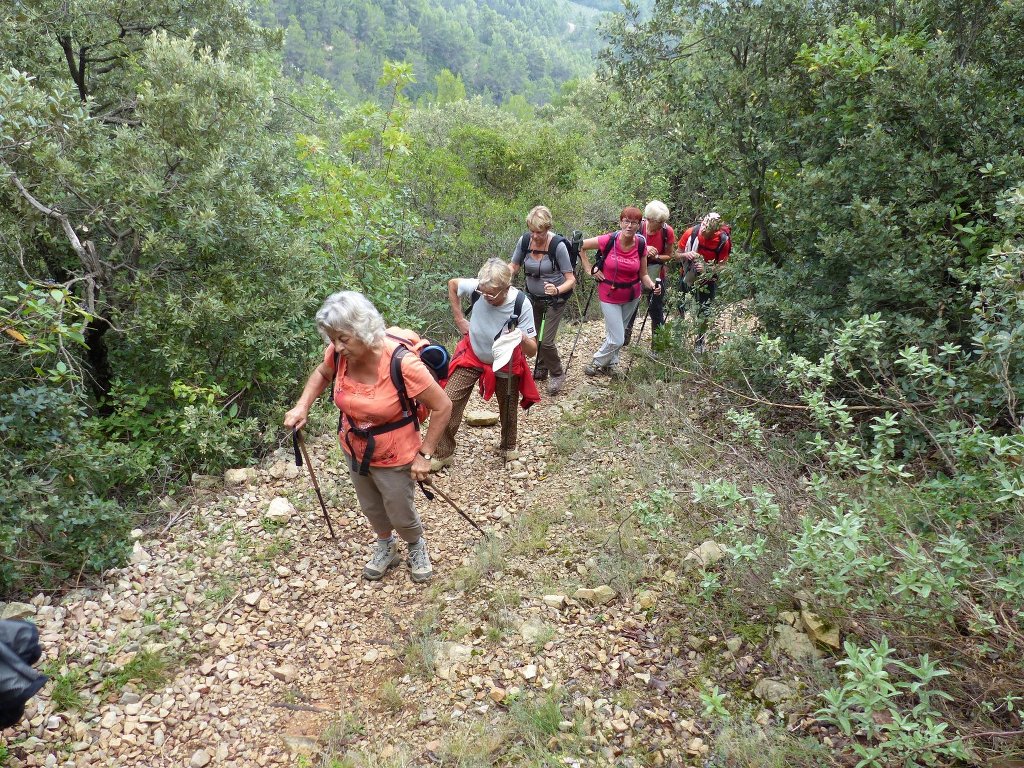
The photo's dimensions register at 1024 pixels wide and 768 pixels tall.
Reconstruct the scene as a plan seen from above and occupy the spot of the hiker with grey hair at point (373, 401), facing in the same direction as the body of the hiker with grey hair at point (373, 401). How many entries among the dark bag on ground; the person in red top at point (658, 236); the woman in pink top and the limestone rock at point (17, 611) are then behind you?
2

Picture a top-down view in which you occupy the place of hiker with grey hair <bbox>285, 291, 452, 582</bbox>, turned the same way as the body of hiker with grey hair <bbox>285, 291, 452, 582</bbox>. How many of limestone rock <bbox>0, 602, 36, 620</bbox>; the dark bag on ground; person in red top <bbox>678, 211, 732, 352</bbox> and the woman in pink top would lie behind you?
2

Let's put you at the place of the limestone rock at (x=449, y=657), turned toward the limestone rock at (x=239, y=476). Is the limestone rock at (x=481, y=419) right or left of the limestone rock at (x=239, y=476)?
right

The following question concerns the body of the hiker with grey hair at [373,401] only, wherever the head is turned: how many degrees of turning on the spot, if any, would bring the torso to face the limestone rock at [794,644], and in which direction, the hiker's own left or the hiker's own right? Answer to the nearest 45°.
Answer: approximately 90° to the hiker's own left

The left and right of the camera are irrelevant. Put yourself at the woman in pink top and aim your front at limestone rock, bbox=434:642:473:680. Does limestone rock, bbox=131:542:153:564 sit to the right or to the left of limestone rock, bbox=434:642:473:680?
right

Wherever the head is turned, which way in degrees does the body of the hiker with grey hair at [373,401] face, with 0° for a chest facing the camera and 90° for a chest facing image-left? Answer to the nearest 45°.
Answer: approximately 45°

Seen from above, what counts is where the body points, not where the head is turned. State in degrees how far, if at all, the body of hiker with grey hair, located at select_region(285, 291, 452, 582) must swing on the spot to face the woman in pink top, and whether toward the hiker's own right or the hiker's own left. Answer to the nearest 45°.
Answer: approximately 180°

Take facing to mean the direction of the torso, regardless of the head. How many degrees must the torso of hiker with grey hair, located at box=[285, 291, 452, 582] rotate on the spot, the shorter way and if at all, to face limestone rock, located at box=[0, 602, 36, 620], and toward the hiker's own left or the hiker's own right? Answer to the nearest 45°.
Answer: approximately 45° to the hiker's own right

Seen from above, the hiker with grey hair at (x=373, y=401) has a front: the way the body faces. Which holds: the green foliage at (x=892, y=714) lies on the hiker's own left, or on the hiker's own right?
on the hiker's own left

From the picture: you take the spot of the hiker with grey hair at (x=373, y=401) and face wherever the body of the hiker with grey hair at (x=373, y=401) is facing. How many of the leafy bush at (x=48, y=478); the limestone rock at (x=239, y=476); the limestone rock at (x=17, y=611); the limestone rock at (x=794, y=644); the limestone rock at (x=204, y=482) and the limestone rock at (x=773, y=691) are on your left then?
2

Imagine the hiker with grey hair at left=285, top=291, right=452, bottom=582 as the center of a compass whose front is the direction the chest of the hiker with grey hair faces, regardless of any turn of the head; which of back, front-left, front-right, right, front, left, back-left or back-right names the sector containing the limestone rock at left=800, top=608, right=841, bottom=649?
left

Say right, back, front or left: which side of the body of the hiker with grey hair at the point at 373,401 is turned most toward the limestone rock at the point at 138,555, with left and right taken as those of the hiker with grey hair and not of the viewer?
right
